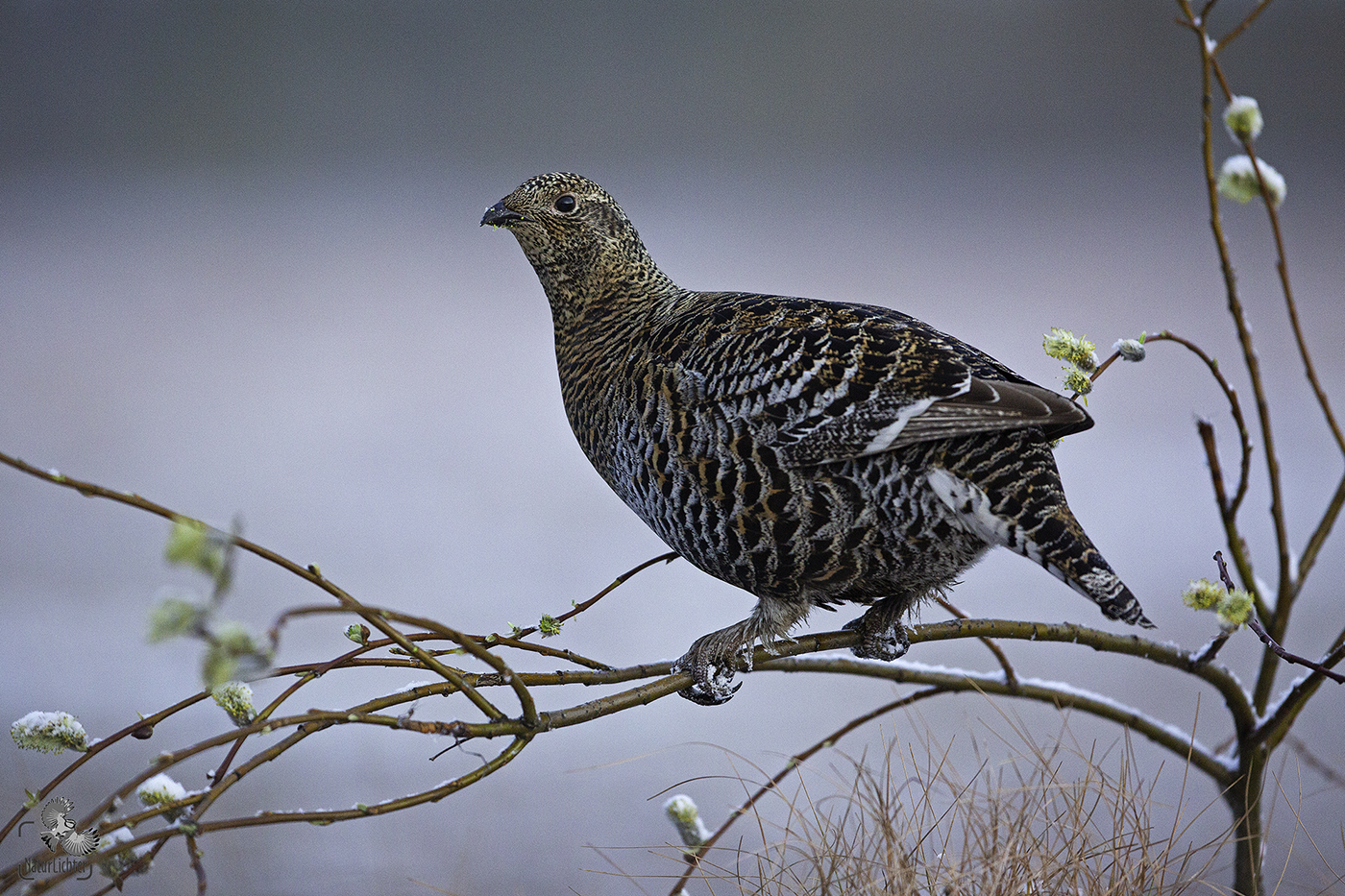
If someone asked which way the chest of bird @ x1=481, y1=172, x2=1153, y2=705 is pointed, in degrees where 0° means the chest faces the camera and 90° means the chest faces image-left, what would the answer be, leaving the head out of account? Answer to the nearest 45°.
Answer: approximately 90°
